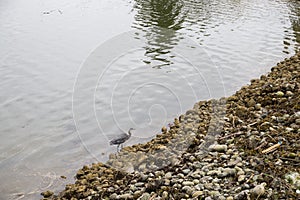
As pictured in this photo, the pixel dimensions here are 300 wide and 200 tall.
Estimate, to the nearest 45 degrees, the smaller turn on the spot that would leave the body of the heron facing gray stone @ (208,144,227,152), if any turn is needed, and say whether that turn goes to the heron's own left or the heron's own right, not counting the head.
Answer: approximately 45° to the heron's own right

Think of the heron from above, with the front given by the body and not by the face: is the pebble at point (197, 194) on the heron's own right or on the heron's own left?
on the heron's own right

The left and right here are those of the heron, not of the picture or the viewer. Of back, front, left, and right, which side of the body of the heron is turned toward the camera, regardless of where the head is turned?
right

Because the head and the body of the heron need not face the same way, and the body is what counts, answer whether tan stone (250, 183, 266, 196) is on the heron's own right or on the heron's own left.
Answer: on the heron's own right
